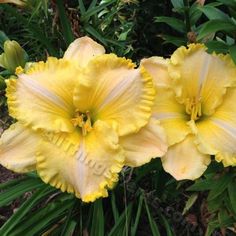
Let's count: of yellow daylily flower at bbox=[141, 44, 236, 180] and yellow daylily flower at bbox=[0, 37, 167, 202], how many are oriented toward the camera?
2

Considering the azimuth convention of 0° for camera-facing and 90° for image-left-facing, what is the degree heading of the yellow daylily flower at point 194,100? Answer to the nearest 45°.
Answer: approximately 0°

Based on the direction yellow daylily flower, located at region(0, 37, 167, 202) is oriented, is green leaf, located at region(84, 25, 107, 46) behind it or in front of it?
behind

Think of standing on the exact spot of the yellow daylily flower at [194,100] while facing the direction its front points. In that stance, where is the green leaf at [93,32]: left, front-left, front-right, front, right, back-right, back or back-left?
back-right
